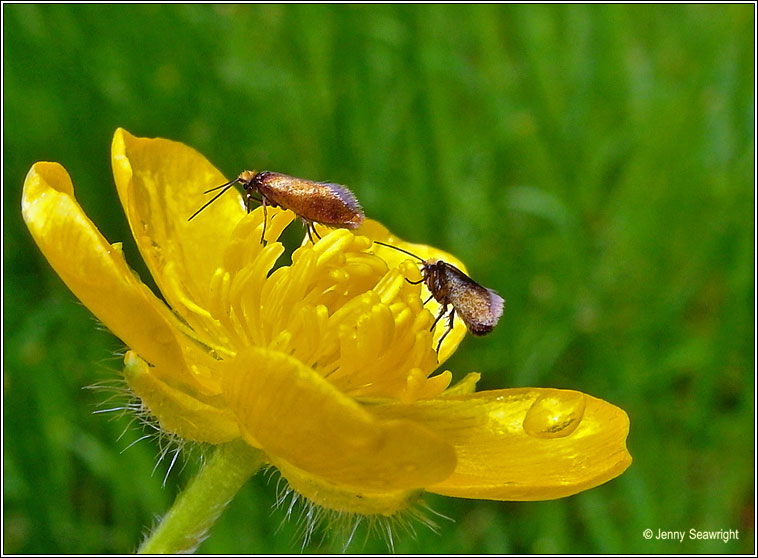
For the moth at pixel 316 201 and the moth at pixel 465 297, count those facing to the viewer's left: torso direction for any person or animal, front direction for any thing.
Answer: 2

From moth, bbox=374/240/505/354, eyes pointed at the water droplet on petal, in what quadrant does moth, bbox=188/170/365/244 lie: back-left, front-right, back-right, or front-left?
back-right

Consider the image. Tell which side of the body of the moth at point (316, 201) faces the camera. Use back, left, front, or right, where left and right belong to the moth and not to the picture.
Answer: left

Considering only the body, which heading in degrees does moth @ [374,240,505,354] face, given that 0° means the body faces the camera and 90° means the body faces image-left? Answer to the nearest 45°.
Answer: approximately 90°
